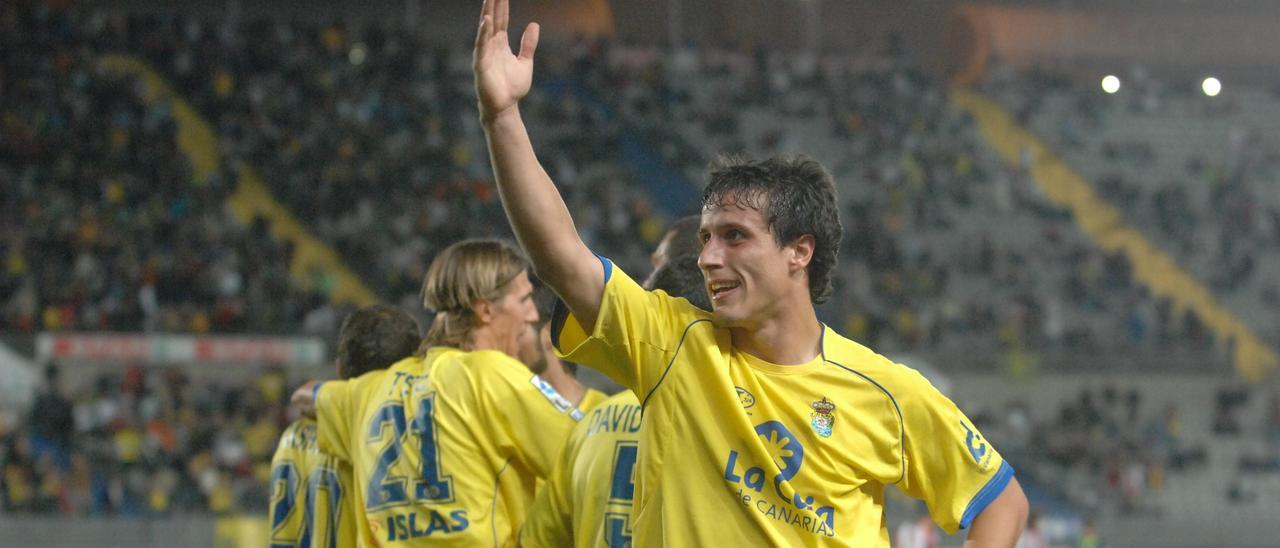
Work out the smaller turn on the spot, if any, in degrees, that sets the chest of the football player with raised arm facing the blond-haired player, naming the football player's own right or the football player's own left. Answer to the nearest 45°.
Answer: approximately 135° to the football player's own right

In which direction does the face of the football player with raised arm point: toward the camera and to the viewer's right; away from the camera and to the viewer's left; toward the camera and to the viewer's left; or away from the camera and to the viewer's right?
toward the camera and to the viewer's left

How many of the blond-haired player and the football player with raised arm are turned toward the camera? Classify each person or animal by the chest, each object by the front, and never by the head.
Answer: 1

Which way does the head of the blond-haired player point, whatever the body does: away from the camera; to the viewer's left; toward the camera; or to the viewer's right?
to the viewer's right

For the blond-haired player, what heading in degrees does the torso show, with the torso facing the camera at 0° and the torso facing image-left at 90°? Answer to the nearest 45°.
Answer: approximately 225°

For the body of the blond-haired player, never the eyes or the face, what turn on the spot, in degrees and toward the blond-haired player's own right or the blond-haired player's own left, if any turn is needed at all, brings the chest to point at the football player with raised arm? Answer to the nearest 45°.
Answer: approximately 90° to the blond-haired player's own right

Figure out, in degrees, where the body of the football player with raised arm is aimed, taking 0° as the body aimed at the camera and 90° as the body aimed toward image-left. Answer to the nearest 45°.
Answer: approximately 0°
